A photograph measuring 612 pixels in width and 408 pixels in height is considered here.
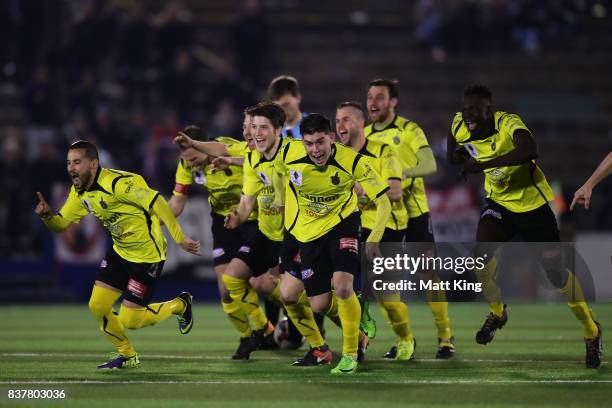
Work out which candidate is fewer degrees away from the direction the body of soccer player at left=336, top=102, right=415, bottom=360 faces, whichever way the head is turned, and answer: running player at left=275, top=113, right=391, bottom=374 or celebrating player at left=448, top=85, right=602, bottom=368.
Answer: the running player

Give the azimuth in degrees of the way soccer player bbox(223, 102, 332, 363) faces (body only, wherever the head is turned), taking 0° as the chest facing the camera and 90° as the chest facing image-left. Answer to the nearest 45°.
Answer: approximately 45°

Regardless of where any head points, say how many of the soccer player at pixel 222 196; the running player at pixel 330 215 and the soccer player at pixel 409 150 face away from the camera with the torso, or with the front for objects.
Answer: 0

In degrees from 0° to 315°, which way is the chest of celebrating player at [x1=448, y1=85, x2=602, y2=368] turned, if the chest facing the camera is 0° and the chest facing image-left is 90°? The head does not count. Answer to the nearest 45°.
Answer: approximately 45°

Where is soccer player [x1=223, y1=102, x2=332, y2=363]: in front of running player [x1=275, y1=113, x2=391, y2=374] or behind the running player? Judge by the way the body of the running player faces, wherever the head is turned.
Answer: behind

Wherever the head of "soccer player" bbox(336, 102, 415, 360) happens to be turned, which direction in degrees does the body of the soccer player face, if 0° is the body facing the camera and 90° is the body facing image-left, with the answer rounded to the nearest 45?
approximately 45°

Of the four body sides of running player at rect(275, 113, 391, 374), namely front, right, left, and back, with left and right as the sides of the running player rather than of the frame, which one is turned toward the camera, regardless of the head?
front

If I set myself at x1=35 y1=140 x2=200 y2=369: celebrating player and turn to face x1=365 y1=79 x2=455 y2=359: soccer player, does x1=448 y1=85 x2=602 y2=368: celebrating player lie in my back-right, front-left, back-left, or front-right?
front-right

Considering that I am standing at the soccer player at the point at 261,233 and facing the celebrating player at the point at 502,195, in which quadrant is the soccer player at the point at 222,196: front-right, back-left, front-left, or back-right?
back-left

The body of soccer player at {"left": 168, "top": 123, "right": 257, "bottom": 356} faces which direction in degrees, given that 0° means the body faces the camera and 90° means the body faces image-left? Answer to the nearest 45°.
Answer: approximately 45°
